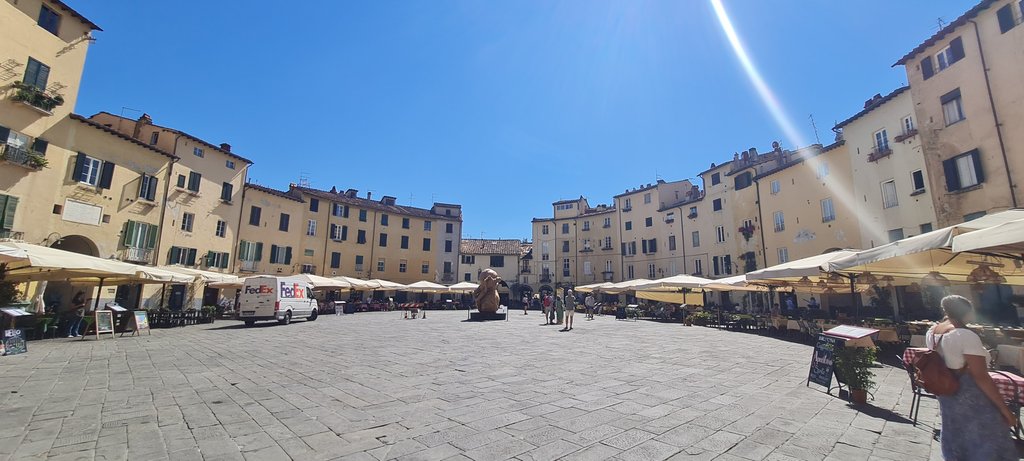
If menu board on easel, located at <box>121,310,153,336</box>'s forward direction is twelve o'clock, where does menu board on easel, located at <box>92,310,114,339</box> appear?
menu board on easel, located at <box>92,310,114,339</box> is roughly at 3 o'clock from menu board on easel, located at <box>121,310,153,336</box>.

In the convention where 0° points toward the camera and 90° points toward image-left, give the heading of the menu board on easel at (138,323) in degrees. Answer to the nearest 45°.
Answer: approximately 315°

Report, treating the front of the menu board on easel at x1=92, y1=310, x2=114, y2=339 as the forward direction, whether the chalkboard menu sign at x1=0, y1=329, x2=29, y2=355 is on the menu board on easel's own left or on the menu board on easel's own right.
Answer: on the menu board on easel's own right
